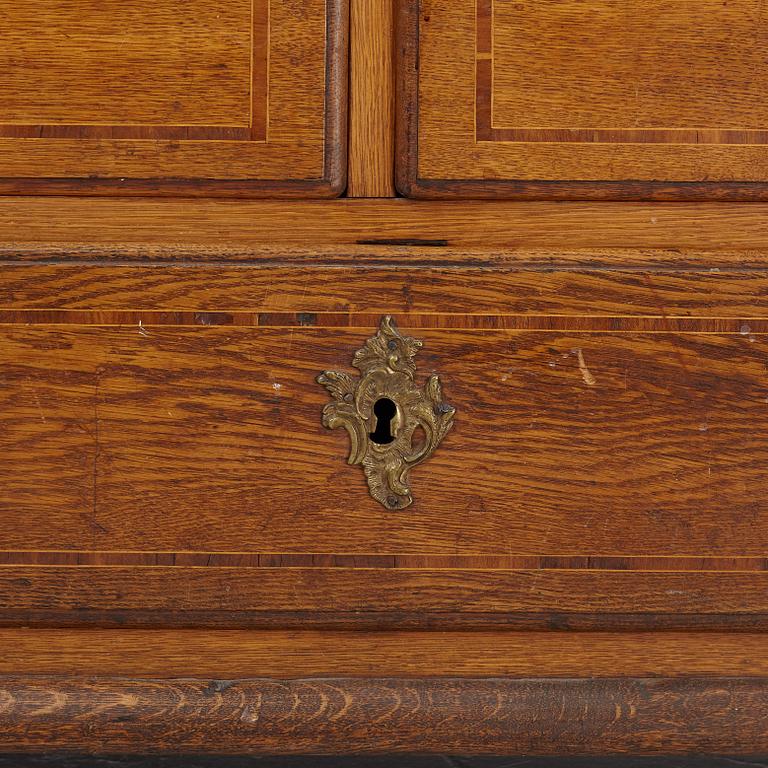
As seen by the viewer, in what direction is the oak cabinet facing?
toward the camera
